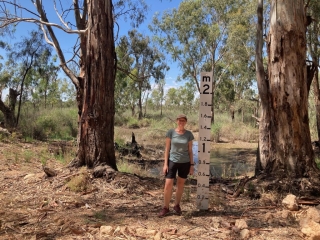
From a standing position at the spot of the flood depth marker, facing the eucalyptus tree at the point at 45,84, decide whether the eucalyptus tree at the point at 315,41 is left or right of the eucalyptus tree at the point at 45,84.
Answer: right

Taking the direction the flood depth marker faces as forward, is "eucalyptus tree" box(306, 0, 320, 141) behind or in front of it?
behind

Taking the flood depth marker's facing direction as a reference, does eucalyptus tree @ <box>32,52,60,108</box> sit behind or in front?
behind

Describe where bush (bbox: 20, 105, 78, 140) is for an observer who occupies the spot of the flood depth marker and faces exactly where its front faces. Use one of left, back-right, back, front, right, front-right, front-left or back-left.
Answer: back-right

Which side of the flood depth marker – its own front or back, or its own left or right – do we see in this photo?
front
